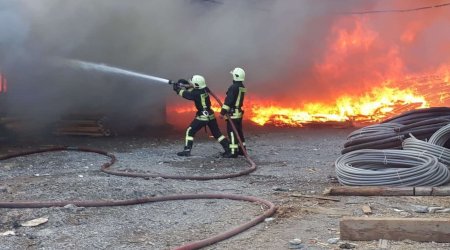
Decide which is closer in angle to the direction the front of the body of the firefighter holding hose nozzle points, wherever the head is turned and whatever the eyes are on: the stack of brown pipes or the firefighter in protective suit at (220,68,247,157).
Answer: the stack of brown pipes

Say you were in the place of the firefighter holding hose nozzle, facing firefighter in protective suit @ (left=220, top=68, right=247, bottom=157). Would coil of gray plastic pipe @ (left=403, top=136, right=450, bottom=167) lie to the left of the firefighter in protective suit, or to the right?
right

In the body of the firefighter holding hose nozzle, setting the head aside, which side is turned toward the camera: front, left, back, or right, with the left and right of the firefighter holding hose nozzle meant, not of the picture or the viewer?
left

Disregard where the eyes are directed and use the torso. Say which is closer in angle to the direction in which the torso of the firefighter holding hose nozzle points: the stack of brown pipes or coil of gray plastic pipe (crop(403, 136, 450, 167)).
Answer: the stack of brown pipes

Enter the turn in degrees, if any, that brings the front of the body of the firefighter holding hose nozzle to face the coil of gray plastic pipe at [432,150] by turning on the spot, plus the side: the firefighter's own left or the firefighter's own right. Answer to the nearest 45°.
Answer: approximately 135° to the firefighter's own left

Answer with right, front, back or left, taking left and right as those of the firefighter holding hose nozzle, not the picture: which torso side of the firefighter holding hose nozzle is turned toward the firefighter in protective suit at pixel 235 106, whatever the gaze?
back

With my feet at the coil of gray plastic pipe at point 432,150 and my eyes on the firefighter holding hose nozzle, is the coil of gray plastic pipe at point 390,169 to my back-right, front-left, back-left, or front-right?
front-left

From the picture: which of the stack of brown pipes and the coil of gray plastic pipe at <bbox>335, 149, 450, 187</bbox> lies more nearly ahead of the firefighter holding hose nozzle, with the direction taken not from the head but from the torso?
the stack of brown pipes

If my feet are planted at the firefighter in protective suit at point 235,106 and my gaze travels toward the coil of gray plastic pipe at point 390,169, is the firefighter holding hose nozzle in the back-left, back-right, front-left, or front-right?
back-right

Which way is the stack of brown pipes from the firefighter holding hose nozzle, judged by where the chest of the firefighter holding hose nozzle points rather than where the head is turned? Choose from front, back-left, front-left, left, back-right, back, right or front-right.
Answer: front-right
